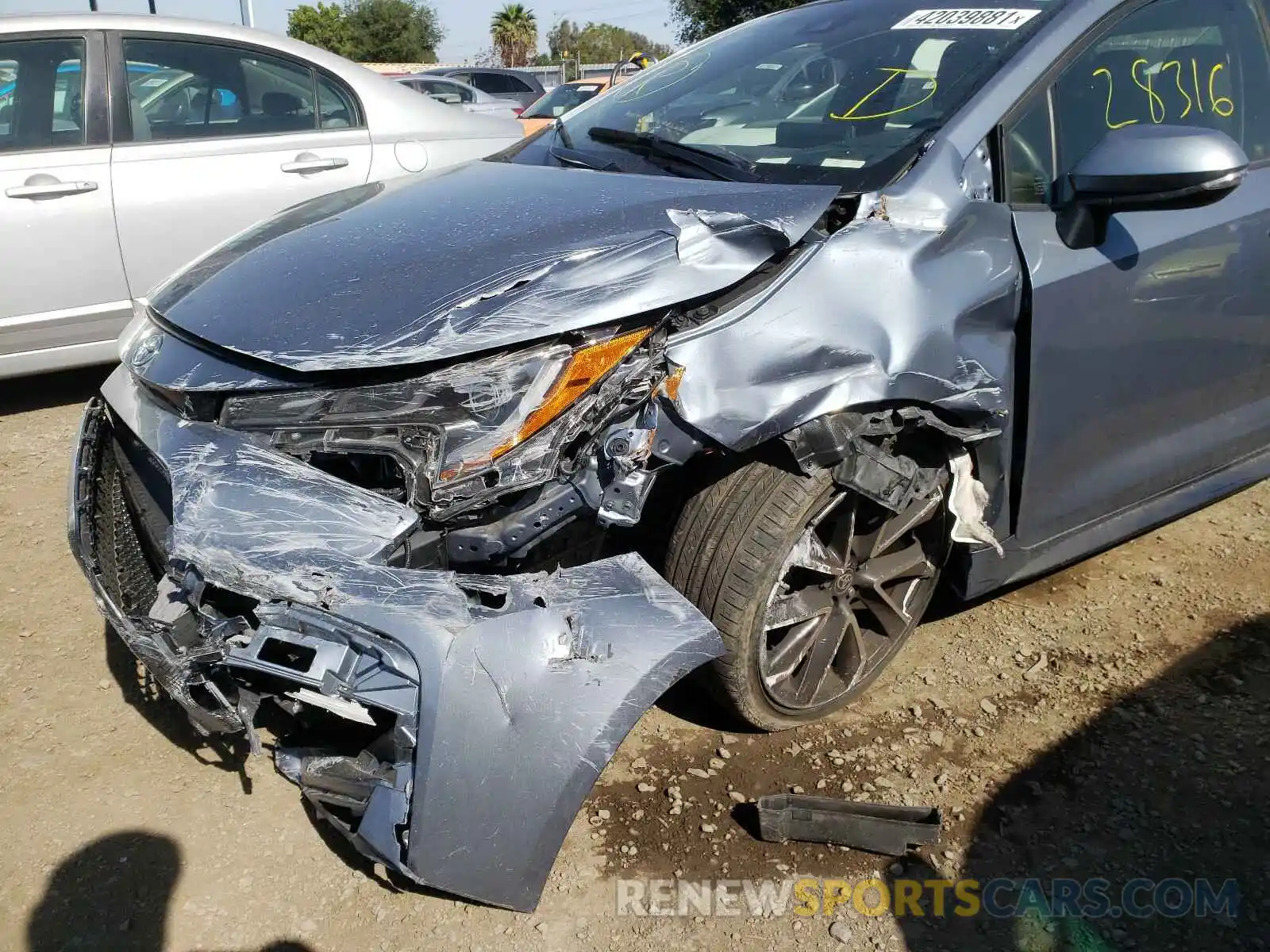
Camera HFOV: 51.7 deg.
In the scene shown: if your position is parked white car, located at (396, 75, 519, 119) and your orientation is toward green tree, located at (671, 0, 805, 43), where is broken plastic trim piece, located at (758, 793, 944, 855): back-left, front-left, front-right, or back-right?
back-right

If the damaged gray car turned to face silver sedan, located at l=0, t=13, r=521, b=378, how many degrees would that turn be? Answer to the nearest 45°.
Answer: approximately 90° to its right

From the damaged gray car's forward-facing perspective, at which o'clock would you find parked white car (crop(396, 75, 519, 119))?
The parked white car is roughly at 4 o'clock from the damaged gray car.

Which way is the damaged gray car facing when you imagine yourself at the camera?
facing the viewer and to the left of the viewer

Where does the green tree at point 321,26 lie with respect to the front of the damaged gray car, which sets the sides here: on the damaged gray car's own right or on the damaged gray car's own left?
on the damaged gray car's own right

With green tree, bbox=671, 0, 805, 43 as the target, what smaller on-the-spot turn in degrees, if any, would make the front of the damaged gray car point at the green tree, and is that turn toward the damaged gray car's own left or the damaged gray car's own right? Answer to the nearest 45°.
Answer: approximately 135° to the damaged gray car's own right

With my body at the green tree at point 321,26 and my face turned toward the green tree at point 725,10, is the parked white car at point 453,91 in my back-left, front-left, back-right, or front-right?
front-right

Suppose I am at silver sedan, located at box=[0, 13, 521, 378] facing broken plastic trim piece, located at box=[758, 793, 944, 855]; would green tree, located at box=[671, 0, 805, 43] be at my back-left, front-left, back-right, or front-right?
back-left

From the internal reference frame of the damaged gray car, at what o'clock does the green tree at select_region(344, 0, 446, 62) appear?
The green tree is roughly at 4 o'clock from the damaged gray car.
